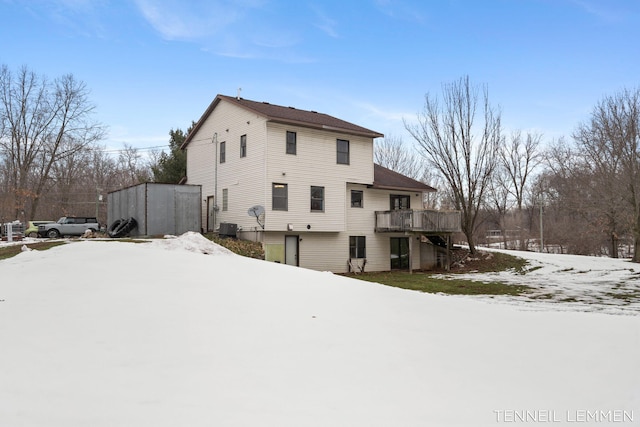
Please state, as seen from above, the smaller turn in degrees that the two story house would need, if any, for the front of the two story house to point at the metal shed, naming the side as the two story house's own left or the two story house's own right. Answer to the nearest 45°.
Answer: approximately 90° to the two story house's own left

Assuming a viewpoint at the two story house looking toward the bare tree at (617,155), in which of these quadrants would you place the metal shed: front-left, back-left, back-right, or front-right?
back-right

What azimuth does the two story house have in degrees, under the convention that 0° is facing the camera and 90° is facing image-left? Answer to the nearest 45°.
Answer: approximately 135°

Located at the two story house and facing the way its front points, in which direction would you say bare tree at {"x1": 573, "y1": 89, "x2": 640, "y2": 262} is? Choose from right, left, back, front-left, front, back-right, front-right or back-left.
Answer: back-right
